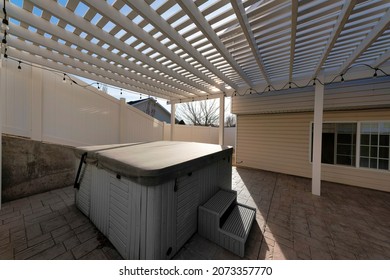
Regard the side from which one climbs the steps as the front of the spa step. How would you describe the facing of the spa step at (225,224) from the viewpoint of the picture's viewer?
facing the viewer and to the right of the viewer

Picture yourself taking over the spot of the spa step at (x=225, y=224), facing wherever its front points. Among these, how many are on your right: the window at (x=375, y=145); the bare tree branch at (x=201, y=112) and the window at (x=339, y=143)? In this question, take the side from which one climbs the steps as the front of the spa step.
0

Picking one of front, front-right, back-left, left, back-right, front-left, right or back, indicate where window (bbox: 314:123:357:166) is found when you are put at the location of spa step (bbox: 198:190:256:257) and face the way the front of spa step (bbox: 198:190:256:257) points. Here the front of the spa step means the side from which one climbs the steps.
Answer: left

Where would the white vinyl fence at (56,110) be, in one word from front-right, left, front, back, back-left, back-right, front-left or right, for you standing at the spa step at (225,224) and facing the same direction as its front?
back-right

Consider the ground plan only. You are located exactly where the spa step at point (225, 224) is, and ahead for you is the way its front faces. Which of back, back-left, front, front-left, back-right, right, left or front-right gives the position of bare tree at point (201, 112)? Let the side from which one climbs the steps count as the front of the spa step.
back-left

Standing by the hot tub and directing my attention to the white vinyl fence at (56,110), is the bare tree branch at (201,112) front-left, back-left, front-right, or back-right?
front-right

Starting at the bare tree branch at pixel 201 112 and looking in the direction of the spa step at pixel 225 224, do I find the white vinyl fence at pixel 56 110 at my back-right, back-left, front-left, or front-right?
front-right

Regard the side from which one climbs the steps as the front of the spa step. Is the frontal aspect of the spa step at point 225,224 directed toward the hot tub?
no

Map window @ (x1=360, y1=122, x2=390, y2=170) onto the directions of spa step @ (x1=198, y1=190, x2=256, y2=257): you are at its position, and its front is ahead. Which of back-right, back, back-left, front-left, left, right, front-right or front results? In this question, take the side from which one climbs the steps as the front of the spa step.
left

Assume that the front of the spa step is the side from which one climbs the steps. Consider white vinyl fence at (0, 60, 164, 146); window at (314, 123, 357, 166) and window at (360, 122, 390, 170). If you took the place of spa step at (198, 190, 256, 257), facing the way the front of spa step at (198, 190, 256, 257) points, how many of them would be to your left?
2

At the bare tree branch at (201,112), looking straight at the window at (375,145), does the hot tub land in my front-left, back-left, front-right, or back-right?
front-right
